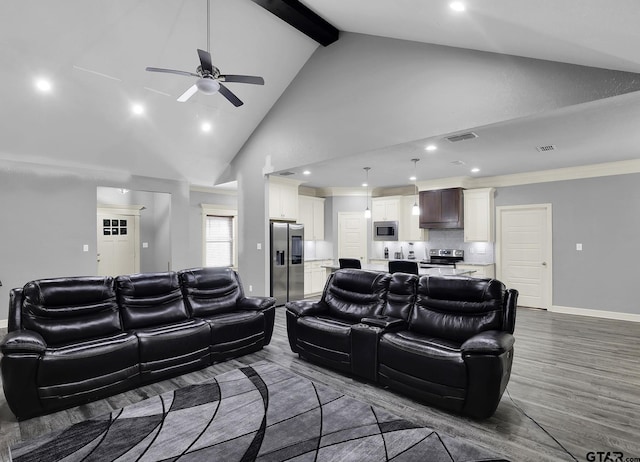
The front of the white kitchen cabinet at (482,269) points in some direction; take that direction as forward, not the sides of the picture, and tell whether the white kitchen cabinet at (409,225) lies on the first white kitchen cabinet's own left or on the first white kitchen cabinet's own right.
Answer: on the first white kitchen cabinet's own right

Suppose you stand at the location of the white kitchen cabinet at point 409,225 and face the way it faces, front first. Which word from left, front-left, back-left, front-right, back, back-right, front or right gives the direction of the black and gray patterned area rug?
front

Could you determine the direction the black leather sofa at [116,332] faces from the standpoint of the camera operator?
facing the viewer and to the right of the viewer

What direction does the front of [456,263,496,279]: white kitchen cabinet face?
toward the camera

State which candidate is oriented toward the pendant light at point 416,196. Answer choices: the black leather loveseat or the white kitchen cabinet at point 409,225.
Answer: the white kitchen cabinet

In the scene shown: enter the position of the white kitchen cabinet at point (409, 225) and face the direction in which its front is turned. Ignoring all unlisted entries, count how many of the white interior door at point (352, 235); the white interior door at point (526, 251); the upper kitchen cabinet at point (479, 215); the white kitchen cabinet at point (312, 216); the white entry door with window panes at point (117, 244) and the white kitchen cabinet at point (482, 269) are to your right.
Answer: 3

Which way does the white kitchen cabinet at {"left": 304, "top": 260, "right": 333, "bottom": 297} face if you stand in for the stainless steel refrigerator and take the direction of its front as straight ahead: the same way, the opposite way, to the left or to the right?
the same way

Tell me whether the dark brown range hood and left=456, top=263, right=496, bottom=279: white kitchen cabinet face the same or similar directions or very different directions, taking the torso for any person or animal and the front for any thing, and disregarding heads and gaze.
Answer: same or similar directions

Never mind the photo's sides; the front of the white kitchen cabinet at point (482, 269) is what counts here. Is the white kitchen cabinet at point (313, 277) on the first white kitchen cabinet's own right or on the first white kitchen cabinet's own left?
on the first white kitchen cabinet's own right

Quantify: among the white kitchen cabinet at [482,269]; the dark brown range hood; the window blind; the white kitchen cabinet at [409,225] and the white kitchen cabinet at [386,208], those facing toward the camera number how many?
5

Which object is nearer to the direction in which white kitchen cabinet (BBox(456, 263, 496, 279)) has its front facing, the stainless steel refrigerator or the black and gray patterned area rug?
the black and gray patterned area rug

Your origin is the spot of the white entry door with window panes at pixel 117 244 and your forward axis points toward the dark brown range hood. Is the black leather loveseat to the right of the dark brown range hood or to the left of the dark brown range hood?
right

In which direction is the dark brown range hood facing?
toward the camera
